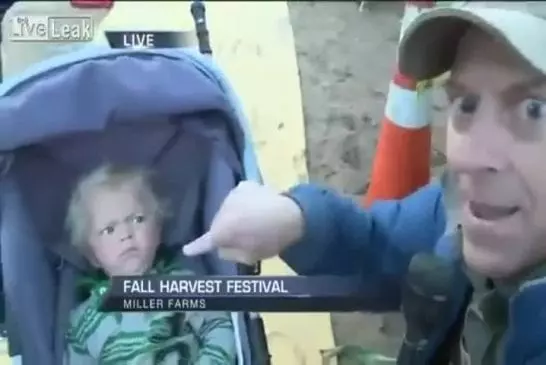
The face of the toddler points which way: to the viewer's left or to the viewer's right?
to the viewer's right

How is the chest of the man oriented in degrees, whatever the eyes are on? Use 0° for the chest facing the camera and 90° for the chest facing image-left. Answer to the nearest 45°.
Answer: approximately 45°

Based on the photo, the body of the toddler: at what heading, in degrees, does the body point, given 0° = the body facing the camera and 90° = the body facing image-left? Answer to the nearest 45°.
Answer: approximately 0°
